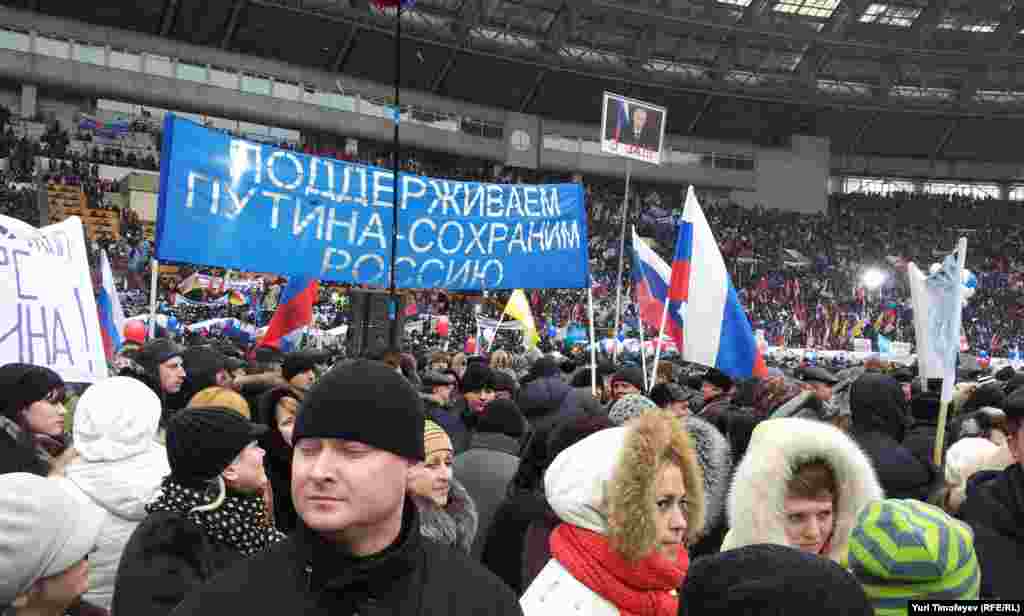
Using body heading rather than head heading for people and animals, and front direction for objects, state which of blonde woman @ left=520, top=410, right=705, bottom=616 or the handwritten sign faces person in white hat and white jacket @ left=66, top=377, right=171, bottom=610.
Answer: the handwritten sign

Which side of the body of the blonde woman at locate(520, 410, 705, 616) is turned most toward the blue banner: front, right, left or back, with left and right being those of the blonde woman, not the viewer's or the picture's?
left

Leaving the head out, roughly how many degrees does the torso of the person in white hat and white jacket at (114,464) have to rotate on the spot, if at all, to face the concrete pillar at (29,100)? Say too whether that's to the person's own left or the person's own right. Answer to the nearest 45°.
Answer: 0° — they already face it

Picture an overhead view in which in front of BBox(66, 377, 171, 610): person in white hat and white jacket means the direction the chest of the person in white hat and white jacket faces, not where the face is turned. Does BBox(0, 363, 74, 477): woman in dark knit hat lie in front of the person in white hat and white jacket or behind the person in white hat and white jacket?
in front

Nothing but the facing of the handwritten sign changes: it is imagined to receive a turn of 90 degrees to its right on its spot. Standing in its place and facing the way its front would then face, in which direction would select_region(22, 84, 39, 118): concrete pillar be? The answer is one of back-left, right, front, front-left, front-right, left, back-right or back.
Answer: right

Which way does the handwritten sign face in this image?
toward the camera

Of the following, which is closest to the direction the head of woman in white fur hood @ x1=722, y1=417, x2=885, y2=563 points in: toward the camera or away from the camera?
toward the camera

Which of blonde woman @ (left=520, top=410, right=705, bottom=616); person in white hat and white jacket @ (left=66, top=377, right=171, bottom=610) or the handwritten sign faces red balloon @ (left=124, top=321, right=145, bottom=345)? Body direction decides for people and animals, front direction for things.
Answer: the person in white hat and white jacket

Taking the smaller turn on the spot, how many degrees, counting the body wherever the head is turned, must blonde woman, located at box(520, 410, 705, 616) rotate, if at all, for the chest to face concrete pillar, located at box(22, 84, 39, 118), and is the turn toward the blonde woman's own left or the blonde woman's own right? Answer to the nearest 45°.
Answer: approximately 180°

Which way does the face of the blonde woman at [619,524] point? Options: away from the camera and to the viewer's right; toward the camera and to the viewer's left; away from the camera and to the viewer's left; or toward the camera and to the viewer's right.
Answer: toward the camera and to the viewer's right

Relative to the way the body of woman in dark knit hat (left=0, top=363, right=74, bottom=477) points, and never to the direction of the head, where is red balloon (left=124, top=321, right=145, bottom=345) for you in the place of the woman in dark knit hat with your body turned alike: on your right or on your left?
on your left

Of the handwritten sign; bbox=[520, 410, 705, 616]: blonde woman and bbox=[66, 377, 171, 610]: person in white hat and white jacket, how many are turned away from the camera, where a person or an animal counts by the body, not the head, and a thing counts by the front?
1
